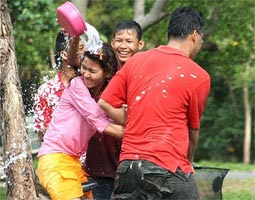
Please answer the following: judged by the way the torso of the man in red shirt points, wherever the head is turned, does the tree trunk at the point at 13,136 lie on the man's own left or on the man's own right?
on the man's own left

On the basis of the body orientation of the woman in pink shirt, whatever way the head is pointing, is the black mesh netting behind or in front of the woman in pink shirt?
in front

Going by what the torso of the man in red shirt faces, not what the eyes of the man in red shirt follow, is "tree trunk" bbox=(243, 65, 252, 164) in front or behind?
in front

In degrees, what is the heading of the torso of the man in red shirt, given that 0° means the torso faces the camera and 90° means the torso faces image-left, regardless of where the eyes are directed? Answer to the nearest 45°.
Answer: approximately 225°

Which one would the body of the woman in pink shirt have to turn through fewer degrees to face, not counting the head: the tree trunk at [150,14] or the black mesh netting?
the black mesh netting

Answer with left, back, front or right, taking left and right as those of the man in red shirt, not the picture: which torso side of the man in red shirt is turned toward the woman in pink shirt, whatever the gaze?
left

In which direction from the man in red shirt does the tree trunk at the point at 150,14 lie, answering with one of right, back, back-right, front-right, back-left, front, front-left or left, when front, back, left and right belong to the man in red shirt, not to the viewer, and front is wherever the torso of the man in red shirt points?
front-left
